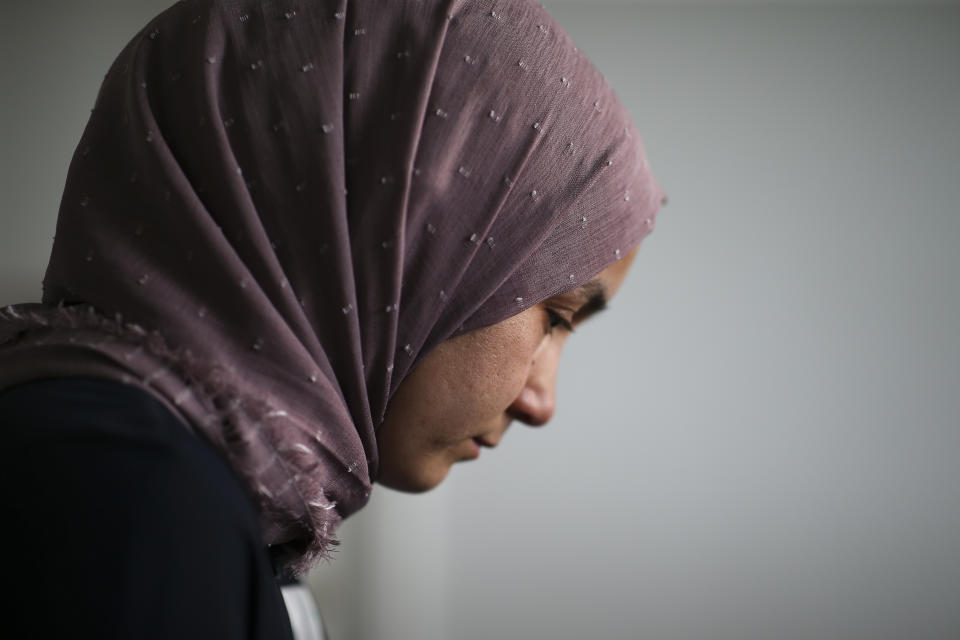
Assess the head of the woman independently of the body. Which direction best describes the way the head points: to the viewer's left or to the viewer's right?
to the viewer's right

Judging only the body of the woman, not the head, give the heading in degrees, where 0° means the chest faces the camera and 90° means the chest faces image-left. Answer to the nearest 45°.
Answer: approximately 270°
